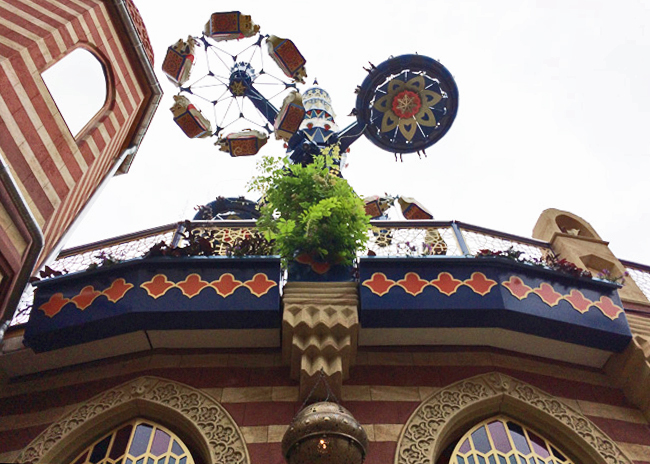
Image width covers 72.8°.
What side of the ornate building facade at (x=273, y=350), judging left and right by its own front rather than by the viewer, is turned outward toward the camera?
front

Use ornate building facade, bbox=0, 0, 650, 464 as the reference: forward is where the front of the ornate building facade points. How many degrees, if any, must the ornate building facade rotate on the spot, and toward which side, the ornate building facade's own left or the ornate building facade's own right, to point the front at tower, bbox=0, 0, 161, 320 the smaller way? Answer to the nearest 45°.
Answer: approximately 45° to the ornate building facade's own right
